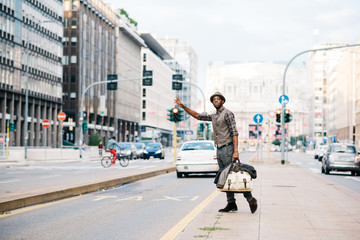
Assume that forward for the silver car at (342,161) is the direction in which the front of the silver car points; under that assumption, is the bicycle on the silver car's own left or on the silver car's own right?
on the silver car's own left

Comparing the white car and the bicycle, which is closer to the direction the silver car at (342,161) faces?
the bicycle

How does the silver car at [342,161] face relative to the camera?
away from the camera

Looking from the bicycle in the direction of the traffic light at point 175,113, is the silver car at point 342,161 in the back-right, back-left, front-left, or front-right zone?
front-right

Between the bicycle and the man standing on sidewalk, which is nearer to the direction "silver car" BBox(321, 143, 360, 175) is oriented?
the bicycle

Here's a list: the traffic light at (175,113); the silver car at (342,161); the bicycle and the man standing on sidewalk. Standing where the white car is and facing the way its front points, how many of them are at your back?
1

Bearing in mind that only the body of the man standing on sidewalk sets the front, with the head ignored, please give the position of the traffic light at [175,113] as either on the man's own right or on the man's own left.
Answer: on the man's own right

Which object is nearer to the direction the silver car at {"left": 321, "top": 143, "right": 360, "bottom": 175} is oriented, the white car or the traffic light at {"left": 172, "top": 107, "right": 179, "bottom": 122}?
the traffic light

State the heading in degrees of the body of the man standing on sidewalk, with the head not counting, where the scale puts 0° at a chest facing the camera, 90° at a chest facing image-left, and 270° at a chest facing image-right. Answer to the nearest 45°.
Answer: approximately 45°
